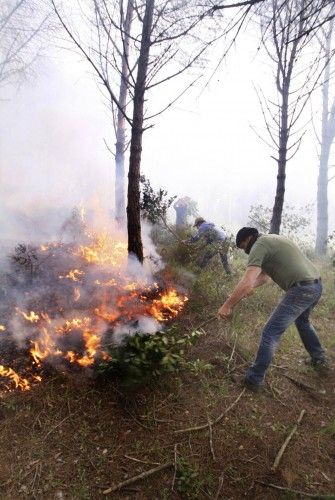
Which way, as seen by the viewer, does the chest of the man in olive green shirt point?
to the viewer's left

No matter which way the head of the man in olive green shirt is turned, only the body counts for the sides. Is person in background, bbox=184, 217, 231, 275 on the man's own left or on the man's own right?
on the man's own right

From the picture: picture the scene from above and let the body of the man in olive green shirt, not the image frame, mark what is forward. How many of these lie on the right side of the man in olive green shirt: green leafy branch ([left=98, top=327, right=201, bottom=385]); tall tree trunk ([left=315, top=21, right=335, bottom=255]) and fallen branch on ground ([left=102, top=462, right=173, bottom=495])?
1

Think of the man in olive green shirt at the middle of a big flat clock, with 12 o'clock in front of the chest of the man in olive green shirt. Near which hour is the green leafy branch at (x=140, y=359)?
The green leafy branch is roughly at 11 o'clock from the man in olive green shirt.

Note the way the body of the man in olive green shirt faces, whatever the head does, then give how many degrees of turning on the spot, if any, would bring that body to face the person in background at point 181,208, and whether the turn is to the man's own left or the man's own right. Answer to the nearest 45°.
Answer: approximately 45° to the man's own right

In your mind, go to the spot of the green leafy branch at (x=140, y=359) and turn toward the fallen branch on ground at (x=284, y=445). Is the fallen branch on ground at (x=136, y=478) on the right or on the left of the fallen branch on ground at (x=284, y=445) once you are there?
right

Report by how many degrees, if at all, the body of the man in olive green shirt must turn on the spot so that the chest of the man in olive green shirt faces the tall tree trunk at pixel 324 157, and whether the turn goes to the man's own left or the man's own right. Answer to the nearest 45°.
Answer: approximately 90° to the man's own right

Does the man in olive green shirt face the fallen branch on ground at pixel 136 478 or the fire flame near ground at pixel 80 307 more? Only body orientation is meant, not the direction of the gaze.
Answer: the fire flame near ground

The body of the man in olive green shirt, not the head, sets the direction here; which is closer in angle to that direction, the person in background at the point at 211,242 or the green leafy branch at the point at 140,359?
the green leafy branch

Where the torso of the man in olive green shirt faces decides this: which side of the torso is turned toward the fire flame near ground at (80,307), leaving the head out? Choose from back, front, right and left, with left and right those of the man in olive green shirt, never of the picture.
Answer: front

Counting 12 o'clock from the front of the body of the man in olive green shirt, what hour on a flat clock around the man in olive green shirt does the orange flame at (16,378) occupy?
The orange flame is roughly at 11 o'clock from the man in olive green shirt.

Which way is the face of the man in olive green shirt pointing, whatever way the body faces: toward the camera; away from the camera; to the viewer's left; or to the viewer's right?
to the viewer's left

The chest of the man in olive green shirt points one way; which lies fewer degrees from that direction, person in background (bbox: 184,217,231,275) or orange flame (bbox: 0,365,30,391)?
the orange flame

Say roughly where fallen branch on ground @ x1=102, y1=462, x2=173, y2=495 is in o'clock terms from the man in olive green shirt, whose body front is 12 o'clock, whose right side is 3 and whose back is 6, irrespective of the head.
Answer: The fallen branch on ground is roughly at 10 o'clock from the man in olive green shirt.
